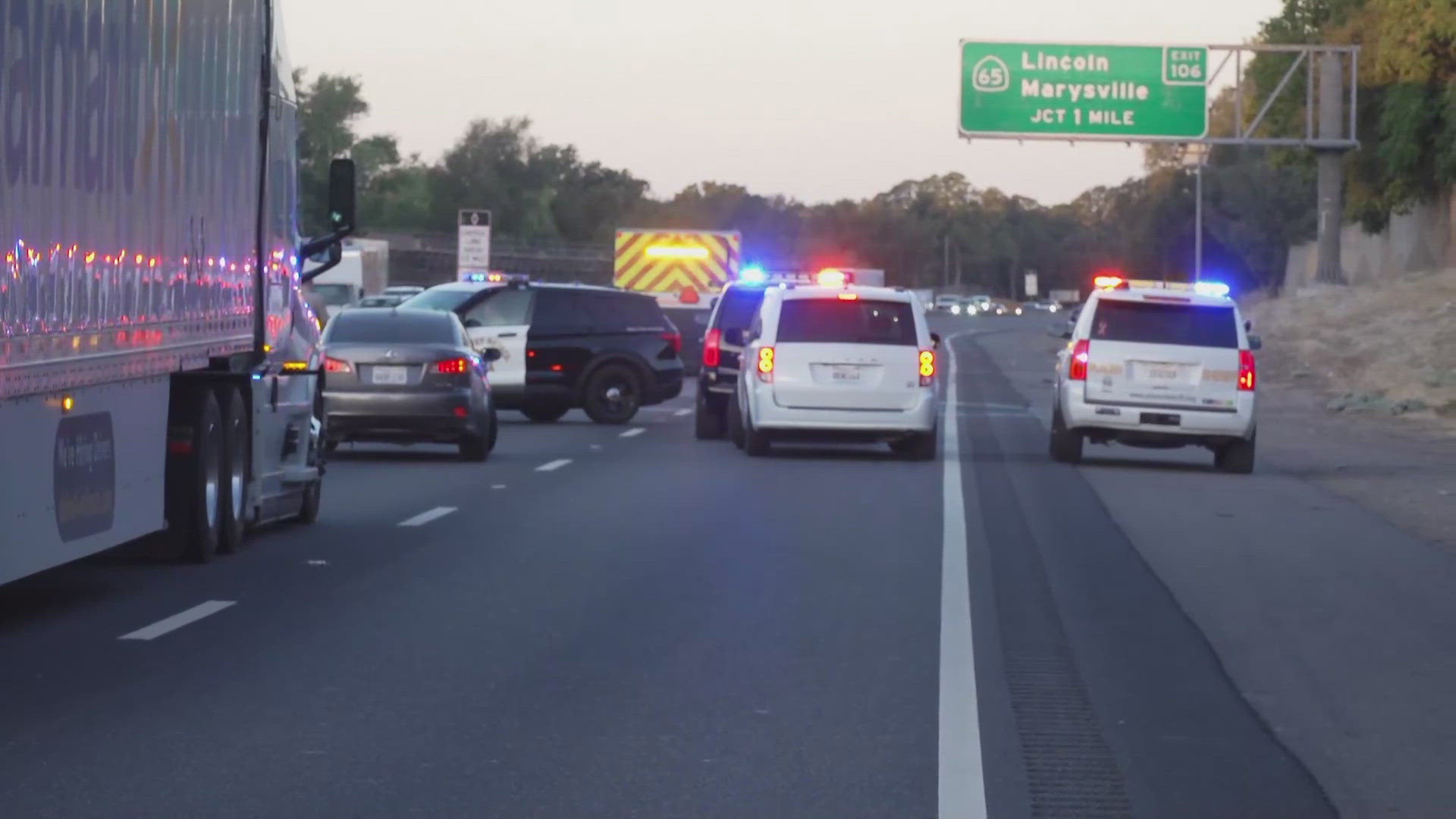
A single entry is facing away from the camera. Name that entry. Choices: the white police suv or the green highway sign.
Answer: the white police suv

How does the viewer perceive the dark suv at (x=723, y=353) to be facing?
facing away from the viewer

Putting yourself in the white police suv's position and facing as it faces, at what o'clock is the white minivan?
The white minivan is roughly at 9 o'clock from the white police suv.

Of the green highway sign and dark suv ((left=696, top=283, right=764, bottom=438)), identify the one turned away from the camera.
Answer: the dark suv

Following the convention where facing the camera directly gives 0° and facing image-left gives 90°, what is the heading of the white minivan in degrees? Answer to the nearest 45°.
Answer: approximately 180°

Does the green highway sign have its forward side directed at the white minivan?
yes

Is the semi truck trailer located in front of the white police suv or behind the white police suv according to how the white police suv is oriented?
behind

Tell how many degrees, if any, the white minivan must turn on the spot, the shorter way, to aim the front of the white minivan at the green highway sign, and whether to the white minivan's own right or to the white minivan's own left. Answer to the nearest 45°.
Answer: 0° — it already faces it

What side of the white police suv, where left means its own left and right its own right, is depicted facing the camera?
back

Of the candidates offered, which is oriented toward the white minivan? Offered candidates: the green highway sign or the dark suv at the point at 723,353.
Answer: the green highway sign

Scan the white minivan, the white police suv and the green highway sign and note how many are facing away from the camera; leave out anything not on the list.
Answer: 2

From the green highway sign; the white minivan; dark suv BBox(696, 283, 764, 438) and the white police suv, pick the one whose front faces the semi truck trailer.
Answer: the green highway sign
